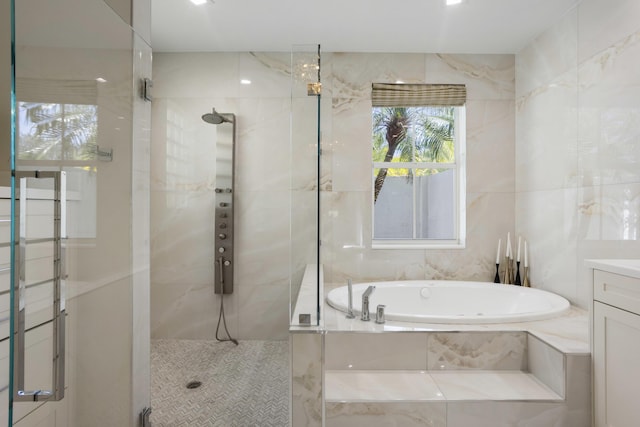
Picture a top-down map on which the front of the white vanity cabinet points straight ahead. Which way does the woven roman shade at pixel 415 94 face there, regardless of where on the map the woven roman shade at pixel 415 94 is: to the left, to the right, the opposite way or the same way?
to the left

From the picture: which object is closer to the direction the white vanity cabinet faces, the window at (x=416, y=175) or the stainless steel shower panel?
the stainless steel shower panel

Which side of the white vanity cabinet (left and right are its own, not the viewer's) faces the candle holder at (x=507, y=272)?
right

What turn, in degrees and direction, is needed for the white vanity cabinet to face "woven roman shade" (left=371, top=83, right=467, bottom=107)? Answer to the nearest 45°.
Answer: approximately 90° to its right

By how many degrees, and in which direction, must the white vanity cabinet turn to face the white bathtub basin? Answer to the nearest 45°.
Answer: approximately 90° to its right

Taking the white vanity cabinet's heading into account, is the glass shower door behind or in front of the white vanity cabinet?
in front

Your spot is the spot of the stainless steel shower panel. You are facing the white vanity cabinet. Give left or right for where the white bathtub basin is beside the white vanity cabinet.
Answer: left

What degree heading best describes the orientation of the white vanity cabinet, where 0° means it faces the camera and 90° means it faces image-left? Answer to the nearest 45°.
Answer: approximately 45°

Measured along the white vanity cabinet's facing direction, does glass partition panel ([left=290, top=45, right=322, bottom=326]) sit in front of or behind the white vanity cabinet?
in front
